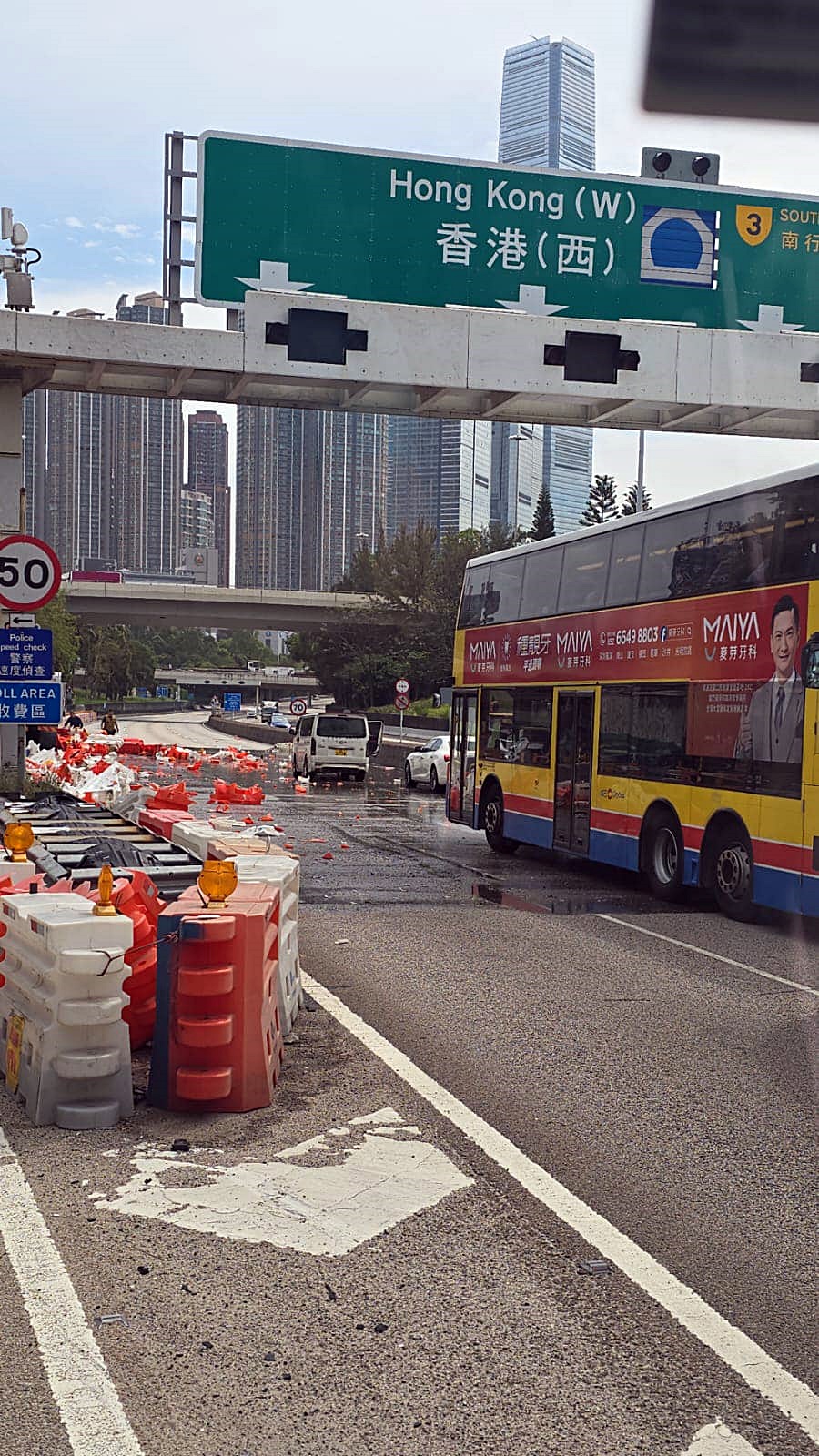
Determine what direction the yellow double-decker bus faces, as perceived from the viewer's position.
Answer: facing away from the viewer and to the left of the viewer

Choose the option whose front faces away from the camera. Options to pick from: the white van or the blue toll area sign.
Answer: the white van

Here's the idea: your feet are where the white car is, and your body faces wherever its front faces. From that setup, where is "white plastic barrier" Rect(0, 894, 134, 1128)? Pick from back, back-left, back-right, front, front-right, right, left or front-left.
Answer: back-left

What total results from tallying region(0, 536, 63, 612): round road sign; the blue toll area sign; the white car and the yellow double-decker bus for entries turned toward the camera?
2

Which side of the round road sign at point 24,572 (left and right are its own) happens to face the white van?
back

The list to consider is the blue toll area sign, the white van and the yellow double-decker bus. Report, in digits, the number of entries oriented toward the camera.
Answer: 1

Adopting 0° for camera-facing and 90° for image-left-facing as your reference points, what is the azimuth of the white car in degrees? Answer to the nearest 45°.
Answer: approximately 135°

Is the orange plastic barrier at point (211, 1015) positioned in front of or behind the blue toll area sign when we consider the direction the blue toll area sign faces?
in front

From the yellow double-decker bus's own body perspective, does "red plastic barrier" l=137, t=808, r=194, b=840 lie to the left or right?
on its left

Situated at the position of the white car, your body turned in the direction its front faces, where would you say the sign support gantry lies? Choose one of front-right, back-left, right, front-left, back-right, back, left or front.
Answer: back-left

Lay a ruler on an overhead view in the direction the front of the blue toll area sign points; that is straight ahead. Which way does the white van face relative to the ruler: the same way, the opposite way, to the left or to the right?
the opposite way

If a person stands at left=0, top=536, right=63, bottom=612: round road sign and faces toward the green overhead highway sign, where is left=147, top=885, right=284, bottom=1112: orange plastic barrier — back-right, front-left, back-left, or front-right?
back-right

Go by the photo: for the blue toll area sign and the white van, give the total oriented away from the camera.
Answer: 1

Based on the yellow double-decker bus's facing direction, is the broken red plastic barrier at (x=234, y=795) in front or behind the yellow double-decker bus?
in front
